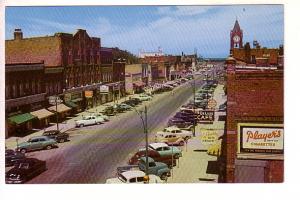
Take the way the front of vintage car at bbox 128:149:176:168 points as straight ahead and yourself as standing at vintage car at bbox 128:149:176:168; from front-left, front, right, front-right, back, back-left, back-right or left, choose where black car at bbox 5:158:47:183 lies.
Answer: back

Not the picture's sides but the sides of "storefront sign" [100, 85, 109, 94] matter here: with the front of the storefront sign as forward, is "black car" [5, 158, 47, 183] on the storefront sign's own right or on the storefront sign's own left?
on the storefront sign's own right

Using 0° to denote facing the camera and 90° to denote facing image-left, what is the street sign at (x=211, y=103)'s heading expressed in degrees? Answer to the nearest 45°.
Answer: approximately 0°

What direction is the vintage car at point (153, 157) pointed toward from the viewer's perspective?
to the viewer's right
